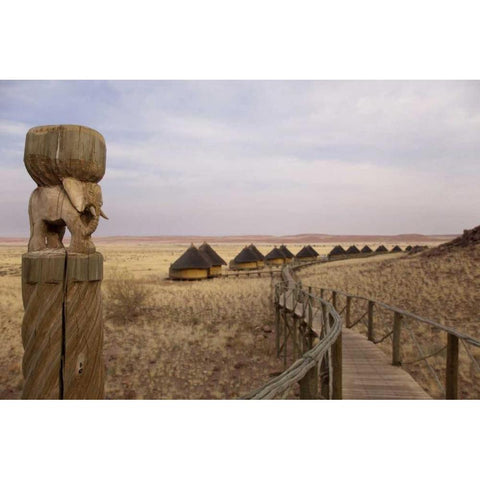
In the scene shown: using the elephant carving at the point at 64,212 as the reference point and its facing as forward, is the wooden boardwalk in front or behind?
in front

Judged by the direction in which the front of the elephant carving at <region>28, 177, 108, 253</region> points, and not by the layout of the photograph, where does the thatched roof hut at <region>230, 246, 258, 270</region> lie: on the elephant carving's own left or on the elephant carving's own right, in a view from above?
on the elephant carving's own left

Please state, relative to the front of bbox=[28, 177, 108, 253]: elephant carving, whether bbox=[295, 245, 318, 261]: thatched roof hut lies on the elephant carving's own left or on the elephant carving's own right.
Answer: on the elephant carving's own left

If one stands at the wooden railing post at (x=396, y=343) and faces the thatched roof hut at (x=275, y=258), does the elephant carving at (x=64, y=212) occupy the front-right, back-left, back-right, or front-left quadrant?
back-left

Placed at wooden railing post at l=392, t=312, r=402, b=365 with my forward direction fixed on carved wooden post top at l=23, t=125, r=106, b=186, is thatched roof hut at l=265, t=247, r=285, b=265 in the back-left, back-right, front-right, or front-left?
back-right

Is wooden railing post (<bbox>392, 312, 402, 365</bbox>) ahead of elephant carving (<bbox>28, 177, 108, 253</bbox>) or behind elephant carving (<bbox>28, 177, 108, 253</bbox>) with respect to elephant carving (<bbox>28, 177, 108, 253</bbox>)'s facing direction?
ahead

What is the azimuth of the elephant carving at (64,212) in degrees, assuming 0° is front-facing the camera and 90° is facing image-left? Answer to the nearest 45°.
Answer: approximately 270°

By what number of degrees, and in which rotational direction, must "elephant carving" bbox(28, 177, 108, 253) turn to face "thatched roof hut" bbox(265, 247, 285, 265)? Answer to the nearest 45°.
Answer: approximately 45° to its left

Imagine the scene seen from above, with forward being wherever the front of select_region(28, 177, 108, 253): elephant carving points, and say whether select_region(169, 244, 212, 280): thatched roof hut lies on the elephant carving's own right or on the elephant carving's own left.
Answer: on the elephant carving's own left
